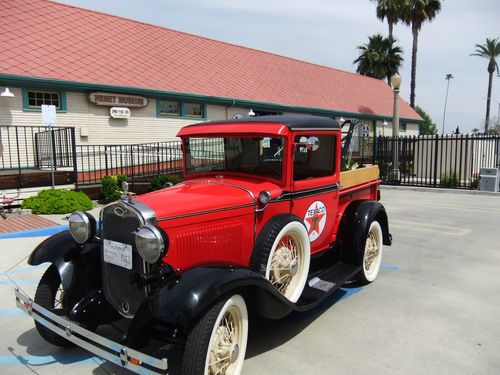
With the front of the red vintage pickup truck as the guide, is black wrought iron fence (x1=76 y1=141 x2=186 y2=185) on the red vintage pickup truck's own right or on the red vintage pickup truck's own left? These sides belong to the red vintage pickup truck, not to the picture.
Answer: on the red vintage pickup truck's own right

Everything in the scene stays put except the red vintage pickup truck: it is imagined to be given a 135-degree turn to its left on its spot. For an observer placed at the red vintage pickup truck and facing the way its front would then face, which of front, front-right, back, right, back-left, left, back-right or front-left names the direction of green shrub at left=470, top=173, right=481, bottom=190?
front-left

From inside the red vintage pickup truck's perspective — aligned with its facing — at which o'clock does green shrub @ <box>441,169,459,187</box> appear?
The green shrub is roughly at 6 o'clock from the red vintage pickup truck.

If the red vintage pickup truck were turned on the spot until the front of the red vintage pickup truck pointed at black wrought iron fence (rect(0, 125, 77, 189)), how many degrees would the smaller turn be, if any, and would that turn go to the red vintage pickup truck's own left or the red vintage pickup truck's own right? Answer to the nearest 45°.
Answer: approximately 90° to the red vintage pickup truck's own right

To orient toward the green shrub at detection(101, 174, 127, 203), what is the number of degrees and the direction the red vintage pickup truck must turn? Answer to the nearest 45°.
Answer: approximately 135° to its right

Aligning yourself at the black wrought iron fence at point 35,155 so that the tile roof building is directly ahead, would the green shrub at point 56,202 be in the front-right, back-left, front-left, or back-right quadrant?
back-right

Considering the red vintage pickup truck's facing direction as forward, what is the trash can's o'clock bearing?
The trash can is roughly at 6 o'clock from the red vintage pickup truck.

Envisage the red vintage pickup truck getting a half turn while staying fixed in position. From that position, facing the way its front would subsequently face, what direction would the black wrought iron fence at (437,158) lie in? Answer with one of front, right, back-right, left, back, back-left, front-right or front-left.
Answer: front

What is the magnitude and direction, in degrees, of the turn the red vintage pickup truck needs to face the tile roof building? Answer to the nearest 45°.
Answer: approximately 135° to its right

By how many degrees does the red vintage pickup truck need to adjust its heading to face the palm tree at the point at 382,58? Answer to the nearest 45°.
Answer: approximately 180°

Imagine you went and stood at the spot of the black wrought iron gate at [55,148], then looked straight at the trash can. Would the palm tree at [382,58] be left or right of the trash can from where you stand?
left

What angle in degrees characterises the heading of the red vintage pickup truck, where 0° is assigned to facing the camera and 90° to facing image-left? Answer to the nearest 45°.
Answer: approximately 45°
